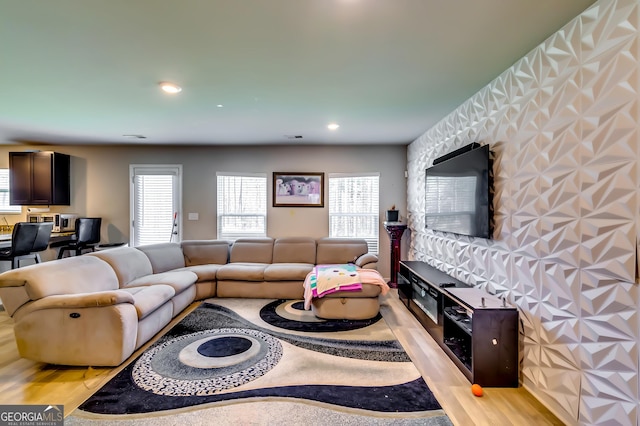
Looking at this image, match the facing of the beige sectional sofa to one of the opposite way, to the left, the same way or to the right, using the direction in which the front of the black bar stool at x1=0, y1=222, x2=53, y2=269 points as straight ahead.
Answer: the opposite way

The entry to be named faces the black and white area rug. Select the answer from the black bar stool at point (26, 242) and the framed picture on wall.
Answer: the framed picture on wall

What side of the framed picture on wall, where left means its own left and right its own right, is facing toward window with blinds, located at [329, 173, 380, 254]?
left

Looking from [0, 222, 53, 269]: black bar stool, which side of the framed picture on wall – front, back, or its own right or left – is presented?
right

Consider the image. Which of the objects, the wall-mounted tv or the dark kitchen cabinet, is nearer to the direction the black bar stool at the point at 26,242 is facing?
the dark kitchen cabinet

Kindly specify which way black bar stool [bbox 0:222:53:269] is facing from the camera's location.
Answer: facing away from the viewer and to the left of the viewer

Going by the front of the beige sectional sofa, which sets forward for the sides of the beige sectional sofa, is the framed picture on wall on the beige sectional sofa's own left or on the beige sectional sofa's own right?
on the beige sectional sofa's own left

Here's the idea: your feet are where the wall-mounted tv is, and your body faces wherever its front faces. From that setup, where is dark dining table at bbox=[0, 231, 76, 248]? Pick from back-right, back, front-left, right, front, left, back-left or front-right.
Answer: front-right

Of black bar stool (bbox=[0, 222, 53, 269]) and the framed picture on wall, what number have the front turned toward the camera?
1

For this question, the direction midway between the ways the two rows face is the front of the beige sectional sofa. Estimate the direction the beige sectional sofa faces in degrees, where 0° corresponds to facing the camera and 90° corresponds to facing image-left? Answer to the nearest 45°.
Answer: approximately 315°

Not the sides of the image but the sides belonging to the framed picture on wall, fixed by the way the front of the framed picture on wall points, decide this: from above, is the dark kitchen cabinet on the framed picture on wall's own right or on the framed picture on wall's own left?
on the framed picture on wall's own right
